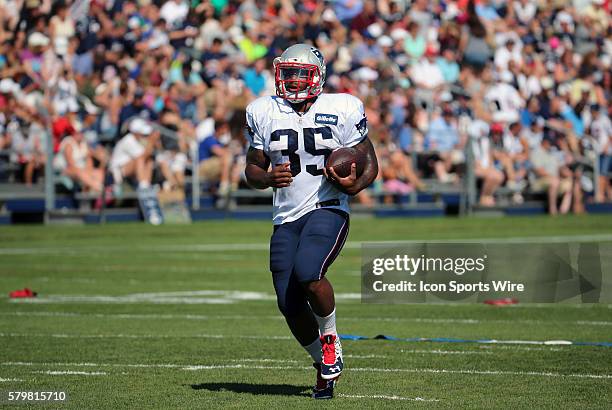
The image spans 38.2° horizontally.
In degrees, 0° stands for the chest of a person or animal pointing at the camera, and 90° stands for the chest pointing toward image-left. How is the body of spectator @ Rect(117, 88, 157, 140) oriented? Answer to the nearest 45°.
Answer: approximately 0°

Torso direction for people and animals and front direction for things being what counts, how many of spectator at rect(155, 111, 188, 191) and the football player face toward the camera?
2

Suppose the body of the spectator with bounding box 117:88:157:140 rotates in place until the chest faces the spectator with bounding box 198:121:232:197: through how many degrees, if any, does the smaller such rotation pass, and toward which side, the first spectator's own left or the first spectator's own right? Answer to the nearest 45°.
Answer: approximately 90° to the first spectator's own left

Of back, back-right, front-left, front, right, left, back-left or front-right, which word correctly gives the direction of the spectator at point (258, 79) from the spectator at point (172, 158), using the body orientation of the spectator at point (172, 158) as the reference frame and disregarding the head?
back-left

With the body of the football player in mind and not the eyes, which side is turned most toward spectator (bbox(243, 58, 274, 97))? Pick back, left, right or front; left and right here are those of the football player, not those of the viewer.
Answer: back
